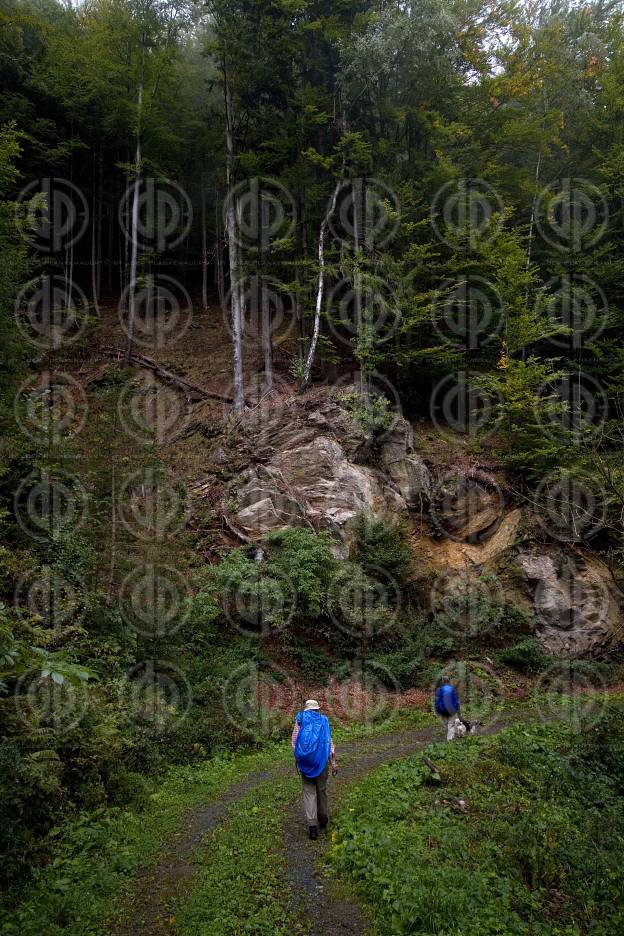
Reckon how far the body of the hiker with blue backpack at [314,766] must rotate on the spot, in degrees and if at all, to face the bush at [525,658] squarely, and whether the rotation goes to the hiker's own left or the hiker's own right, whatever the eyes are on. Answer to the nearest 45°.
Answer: approximately 45° to the hiker's own right

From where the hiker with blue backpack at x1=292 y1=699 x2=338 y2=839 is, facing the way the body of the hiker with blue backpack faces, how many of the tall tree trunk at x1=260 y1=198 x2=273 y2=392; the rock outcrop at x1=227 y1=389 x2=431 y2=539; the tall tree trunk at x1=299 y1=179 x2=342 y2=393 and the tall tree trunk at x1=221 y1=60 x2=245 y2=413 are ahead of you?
4

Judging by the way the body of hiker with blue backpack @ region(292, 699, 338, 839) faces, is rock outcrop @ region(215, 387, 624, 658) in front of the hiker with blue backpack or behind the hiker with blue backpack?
in front

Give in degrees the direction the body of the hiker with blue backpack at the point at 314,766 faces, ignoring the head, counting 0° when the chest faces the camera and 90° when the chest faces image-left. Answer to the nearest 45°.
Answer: approximately 180°

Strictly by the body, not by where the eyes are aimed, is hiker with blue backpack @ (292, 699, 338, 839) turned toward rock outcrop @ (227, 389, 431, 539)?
yes

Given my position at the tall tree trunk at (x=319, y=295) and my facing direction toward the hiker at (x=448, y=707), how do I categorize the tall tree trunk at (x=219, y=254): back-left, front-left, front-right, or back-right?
back-right

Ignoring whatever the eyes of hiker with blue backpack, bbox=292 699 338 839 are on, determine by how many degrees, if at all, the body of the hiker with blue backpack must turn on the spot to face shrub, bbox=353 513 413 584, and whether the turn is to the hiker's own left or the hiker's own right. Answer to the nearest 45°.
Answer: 0° — they already face it

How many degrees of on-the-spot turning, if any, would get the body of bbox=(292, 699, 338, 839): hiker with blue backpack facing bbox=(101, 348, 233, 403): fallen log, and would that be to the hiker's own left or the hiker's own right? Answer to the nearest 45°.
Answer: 0° — they already face it

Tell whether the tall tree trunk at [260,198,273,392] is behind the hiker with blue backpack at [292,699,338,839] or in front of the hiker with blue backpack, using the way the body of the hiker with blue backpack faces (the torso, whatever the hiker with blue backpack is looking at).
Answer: in front

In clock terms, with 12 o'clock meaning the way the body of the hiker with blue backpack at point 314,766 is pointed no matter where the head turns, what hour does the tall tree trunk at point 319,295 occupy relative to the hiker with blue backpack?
The tall tree trunk is roughly at 12 o'clock from the hiker with blue backpack.
